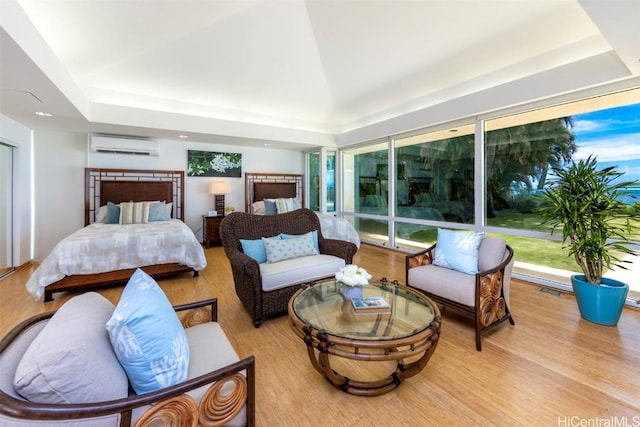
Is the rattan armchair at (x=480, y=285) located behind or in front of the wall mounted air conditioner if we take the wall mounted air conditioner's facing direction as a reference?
in front

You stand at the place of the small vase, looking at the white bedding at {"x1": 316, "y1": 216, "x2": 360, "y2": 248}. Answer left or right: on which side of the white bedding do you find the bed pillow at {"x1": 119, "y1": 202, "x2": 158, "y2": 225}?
left

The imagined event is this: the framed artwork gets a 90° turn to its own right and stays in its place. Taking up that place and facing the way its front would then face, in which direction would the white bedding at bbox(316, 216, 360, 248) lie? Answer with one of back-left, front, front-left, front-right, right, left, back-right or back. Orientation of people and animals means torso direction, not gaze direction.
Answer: back-left

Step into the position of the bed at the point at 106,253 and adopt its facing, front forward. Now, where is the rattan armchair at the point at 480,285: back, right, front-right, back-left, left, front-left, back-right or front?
front-left

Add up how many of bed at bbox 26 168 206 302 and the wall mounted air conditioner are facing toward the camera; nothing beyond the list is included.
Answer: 2

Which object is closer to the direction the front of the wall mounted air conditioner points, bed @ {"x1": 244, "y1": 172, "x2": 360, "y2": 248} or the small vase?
the small vase

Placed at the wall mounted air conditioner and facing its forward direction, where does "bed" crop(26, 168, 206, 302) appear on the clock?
The bed is roughly at 12 o'clock from the wall mounted air conditioner.

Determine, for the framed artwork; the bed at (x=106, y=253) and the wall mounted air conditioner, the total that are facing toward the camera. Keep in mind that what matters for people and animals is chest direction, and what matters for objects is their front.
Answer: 3

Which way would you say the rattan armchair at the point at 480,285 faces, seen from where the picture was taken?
facing the viewer and to the left of the viewer

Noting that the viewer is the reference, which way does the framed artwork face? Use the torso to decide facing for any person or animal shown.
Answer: facing the viewer

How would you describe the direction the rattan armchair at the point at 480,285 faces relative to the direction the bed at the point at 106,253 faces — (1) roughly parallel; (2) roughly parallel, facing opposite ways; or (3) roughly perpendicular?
roughly perpendicular

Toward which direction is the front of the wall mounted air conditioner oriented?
toward the camera

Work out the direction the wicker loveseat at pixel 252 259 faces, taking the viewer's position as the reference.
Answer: facing the viewer and to the right of the viewer

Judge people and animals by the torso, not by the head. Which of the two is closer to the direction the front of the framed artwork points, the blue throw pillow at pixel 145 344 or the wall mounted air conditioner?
the blue throw pillow

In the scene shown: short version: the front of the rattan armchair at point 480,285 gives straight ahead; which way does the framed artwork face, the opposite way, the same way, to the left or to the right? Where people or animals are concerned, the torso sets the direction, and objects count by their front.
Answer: to the left

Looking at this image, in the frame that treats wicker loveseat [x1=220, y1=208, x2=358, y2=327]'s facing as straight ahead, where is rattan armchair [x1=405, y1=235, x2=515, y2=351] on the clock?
rattan armchair [x1=405, y1=235, x2=515, y2=351] is roughly at 11 o'clock from wicker loveseat [x1=220, y1=208, x2=358, y2=327].

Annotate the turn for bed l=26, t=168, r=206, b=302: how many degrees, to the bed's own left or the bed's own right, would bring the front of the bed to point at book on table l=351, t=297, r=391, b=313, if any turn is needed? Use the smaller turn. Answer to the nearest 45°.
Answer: approximately 45° to the bed's own left
